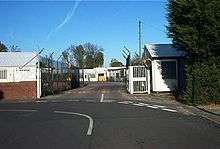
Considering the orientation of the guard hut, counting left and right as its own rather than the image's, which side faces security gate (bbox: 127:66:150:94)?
right

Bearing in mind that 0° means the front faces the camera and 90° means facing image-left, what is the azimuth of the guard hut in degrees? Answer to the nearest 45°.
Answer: approximately 0°
